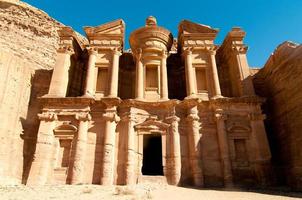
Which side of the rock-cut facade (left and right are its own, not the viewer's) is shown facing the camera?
front
